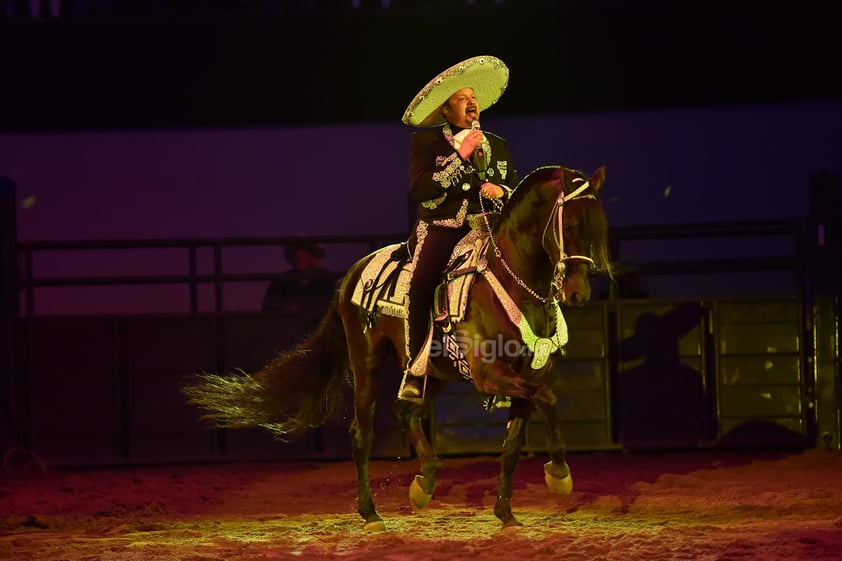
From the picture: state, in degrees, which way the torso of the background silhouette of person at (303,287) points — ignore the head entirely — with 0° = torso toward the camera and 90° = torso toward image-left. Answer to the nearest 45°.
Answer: approximately 0°

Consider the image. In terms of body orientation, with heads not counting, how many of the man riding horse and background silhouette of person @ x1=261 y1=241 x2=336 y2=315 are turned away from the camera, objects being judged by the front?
0

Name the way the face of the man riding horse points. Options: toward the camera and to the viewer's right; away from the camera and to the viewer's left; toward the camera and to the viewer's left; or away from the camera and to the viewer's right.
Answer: toward the camera and to the viewer's right

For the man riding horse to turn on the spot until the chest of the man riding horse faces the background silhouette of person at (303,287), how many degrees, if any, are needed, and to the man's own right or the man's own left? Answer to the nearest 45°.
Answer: approximately 135° to the man's own left

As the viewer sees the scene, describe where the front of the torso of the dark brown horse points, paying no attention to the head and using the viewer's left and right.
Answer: facing the viewer and to the right of the viewer

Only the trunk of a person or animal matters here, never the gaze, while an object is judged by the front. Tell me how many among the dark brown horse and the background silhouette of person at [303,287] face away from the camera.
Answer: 0

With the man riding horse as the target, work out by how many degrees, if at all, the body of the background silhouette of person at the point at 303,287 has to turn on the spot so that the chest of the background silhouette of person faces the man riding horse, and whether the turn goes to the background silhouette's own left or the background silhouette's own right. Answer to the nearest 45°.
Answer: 0° — they already face them

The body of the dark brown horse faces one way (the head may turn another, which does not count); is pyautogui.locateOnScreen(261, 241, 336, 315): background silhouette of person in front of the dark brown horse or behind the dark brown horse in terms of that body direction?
behind
